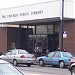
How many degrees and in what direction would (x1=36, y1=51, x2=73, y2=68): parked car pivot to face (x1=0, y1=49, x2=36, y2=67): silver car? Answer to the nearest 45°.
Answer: approximately 45° to its left

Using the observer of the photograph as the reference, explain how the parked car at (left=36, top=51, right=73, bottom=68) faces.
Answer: facing away from the viewer and to the left of the viewer

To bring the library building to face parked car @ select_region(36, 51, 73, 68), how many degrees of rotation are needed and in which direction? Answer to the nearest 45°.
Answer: approximately 45° to its left

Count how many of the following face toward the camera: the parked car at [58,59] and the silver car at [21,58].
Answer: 0

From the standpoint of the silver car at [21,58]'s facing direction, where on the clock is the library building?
The library building is roughly at 2 o'clock from the silver car.

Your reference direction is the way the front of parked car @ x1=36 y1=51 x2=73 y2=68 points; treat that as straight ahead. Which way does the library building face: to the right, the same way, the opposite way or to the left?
to the left

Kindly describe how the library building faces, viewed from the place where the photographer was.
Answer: facing the viewer and to the left of the viewer

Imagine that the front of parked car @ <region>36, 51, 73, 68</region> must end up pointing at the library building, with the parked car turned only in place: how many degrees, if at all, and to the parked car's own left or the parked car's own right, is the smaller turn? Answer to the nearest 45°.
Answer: approximately 45° to the parked car's own right

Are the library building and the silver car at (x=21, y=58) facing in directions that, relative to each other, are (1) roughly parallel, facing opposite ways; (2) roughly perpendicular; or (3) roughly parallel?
roughly perpendicular

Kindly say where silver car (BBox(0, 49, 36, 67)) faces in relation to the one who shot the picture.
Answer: facing away from the viewer and to the left of the viewer

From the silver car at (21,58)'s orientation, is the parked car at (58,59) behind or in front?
behind
